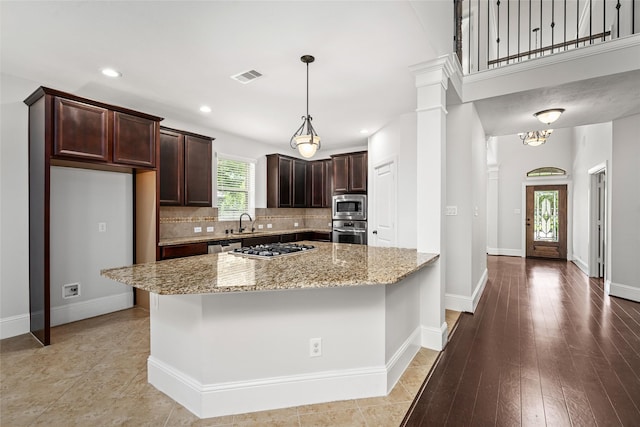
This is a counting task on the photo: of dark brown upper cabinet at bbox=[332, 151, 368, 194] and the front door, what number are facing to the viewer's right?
0

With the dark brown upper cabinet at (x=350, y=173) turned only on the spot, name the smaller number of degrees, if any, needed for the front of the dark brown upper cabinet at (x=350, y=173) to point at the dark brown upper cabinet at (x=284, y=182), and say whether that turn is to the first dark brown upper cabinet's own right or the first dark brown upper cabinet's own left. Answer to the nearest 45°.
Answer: approximately 45° to the first dark brown upper cabinet's own right

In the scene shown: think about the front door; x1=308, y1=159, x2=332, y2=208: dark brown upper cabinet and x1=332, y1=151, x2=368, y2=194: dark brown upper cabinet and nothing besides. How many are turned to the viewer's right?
0

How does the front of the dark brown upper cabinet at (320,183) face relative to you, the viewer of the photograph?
facing the viewer and to the left of the viewer

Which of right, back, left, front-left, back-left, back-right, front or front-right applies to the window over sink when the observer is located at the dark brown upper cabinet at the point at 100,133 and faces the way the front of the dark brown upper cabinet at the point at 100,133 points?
left

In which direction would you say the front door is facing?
toward the camera

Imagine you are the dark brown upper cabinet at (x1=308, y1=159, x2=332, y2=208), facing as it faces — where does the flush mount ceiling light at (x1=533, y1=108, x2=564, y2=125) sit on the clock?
The flush mount ceiling light is roughly at 9 o'clock from the dark brown upper cabinet.

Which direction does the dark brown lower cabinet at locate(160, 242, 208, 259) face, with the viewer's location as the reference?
facing the viewer and to the right of the viewer

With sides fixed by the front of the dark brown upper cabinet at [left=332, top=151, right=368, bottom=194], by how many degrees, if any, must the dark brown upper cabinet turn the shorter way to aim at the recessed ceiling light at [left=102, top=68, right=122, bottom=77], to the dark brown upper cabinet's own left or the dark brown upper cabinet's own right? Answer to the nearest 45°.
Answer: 0° — it already faces it

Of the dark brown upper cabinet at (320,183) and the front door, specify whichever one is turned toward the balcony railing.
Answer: the front door

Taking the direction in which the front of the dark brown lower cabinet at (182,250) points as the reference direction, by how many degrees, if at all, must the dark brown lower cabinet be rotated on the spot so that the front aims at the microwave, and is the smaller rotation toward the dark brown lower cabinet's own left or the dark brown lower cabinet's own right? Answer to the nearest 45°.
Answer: approximately 45° to the dark brown lower cabinet's own left
